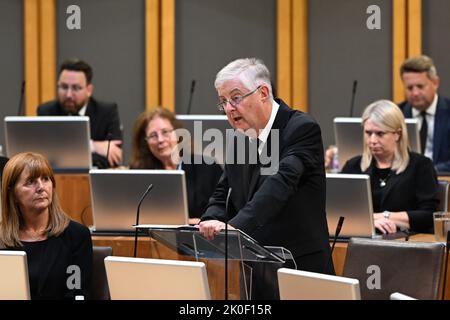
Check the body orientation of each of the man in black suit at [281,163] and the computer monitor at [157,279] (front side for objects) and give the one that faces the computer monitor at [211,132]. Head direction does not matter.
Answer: the computer monitor at [157,279]

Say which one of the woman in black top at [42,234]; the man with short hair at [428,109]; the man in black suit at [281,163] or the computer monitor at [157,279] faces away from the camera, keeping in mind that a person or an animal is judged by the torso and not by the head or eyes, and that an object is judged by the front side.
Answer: the computer monitor

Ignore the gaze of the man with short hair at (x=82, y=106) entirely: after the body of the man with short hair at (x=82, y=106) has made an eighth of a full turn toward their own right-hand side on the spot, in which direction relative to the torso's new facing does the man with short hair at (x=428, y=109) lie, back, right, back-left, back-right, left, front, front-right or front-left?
back

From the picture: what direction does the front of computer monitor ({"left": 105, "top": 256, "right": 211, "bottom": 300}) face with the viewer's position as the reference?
facing away from the viewer

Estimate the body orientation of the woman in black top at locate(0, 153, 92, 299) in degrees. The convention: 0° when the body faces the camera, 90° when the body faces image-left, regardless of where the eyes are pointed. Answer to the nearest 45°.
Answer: approximately 315°

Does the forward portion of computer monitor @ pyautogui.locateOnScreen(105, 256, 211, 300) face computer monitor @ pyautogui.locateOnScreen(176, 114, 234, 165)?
yes

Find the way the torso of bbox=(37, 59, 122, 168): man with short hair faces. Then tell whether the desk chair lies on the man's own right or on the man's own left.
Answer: on the man's own left

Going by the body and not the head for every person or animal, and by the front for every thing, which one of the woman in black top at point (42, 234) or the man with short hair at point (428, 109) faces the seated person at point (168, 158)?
the man with short hair

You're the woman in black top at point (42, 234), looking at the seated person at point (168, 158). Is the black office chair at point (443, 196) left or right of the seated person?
right
